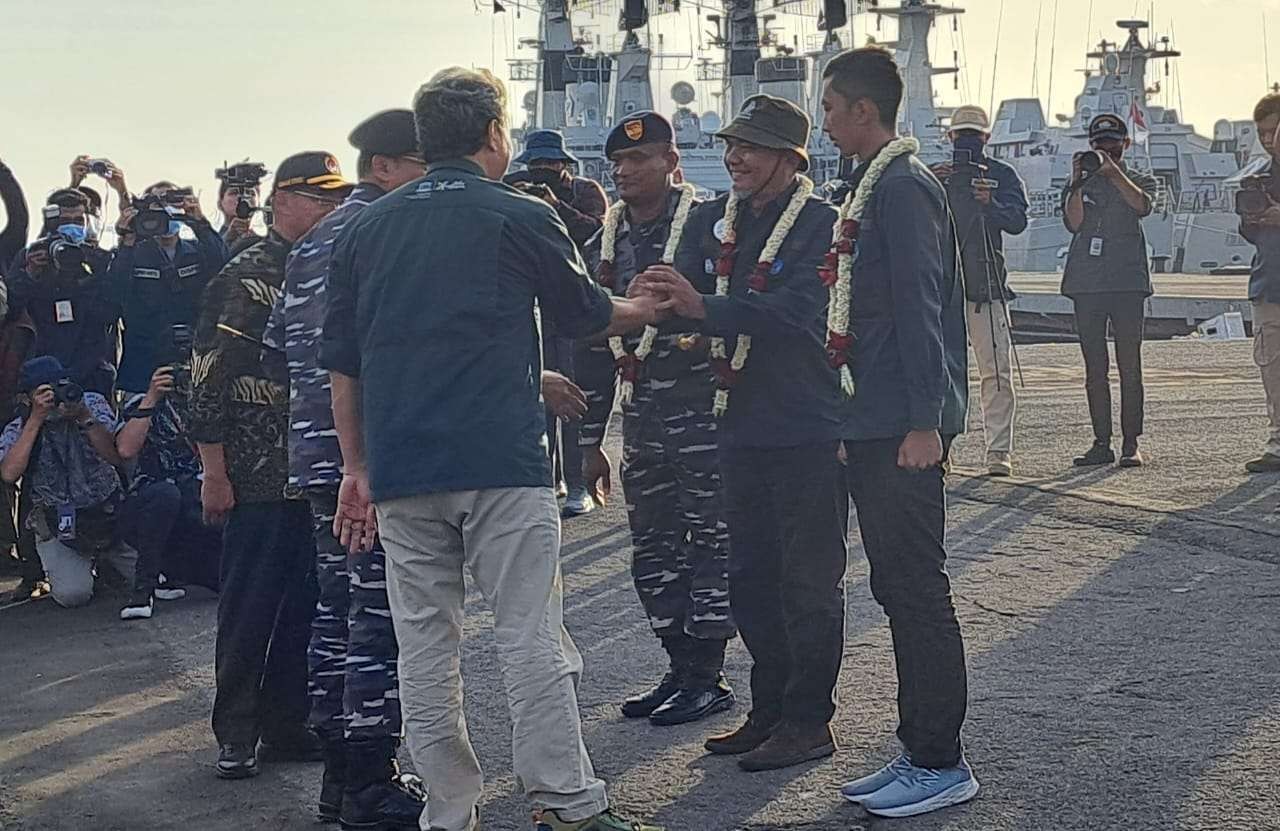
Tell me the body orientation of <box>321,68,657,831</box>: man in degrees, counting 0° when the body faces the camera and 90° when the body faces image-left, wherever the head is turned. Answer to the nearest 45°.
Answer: approximately 225°

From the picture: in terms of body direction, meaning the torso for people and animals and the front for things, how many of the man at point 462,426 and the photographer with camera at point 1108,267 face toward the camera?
1

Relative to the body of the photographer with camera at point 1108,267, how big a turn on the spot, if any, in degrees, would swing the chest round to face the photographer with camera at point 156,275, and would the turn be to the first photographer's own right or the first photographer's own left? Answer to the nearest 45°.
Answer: approximately 45° to the first photographer's own right

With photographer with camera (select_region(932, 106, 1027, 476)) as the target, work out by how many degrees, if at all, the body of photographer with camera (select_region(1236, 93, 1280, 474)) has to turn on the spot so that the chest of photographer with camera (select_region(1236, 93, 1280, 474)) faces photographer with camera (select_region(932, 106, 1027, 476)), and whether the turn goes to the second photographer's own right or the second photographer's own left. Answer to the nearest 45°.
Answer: approximately 45° to the second photographer's own right

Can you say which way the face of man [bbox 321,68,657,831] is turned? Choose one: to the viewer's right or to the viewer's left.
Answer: to the viewer's right

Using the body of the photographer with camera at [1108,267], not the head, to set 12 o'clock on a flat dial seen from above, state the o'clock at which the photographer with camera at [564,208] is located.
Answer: the photographer with camera at [564,208] is roughly at 2 o'clock from the photographer with camera at [1108,267].

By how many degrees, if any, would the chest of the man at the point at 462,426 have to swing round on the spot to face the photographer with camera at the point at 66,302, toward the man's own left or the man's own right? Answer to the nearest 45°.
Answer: approximately 90° to the man's own left

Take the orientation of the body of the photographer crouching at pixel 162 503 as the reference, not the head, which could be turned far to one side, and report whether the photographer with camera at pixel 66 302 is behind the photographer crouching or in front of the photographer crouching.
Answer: behind

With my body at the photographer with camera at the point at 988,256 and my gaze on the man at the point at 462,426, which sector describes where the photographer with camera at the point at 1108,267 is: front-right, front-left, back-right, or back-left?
back-left

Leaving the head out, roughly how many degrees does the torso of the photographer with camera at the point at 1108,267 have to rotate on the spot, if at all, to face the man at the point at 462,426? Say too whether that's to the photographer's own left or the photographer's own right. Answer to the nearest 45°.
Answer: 0° — they already face them

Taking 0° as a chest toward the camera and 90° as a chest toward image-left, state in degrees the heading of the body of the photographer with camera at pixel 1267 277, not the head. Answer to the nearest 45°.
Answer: approximately 45°

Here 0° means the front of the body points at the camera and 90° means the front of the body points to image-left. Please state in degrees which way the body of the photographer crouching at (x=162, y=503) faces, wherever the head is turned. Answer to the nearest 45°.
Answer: approximately 315°
